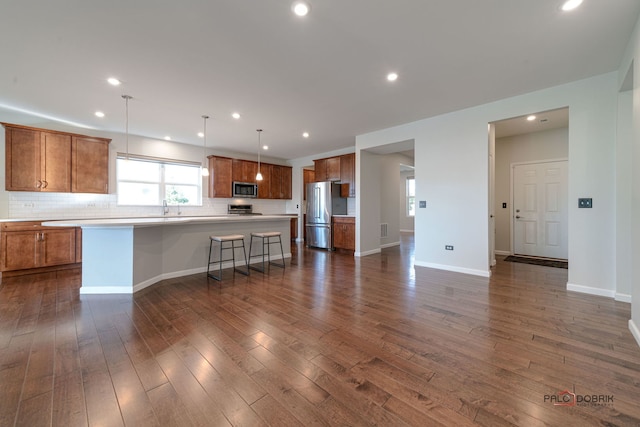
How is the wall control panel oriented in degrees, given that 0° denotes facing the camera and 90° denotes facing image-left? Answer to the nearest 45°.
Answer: approximately 0°

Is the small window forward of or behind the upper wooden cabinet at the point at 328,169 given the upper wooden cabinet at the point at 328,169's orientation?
behind

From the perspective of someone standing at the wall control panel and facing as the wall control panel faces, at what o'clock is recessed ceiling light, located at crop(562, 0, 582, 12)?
The recessed ceiling light is roughly at 12 o'clock from the wall control panel.

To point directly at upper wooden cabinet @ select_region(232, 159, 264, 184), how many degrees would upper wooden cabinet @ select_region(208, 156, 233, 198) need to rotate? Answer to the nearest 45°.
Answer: approximately 45° to its left

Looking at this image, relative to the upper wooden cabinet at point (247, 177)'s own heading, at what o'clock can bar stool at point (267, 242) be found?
The bar stool is roughly at 1 o'clock from the upper wooden cabinet.

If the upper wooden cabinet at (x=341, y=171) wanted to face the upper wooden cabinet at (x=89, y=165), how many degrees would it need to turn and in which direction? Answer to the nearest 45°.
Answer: approximately 45° to its right

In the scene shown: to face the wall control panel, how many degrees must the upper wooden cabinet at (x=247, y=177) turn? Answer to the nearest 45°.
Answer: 0° — it already faces it
